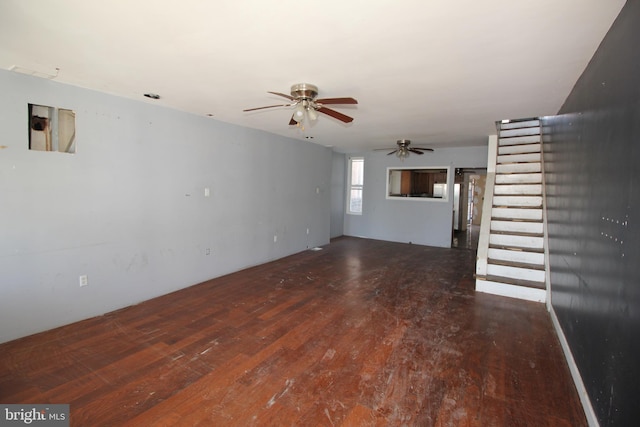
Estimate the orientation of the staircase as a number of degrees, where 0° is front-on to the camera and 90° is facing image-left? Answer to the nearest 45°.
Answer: approximately 0°
